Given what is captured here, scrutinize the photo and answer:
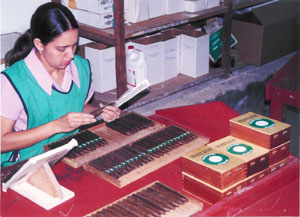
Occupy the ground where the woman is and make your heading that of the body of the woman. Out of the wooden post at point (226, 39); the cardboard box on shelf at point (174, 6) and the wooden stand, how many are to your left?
2

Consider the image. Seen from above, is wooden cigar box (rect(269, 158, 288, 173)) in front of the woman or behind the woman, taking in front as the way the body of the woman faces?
in front

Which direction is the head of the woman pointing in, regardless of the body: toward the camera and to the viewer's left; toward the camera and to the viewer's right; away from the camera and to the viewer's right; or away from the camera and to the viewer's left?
toward the camera and to the viewer's right

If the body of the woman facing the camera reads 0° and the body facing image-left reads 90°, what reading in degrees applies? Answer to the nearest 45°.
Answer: approximately 315°

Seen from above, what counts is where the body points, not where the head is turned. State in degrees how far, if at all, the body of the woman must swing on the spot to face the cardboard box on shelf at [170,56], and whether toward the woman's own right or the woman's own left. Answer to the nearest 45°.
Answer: approximately 90° to the woman's own left

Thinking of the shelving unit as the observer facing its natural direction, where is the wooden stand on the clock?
The wooden stand is roughly at 2 o'clock from the shelving unit.

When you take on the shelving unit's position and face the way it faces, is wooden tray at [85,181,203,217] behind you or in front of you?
in front

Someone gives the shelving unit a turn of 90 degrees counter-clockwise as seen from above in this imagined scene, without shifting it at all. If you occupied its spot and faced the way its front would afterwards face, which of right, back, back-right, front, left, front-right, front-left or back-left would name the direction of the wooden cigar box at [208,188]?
back-right

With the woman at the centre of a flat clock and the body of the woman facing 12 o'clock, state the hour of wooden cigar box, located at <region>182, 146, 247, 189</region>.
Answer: The wooden cigar box is roughly at 12 o'clock from the woman.

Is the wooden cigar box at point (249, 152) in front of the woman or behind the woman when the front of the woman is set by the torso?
in front
